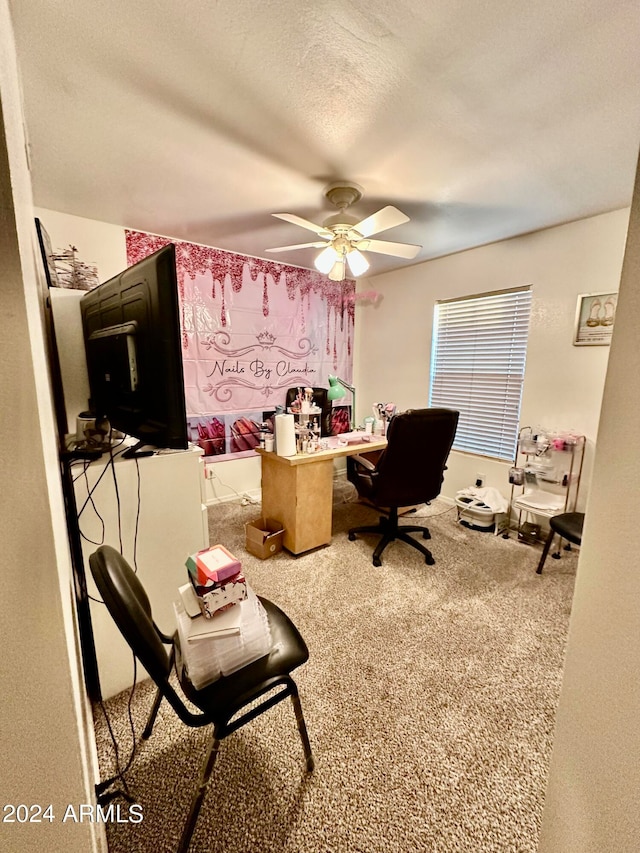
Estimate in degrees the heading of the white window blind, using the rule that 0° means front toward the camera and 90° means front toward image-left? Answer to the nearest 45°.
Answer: approximately 45°

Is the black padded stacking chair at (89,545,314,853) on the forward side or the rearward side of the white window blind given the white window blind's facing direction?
on the forward side

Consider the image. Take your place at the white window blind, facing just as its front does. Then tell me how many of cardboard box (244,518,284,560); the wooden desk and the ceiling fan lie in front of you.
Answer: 3

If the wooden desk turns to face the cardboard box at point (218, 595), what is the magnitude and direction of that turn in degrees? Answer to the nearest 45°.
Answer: approximately 45° to its right

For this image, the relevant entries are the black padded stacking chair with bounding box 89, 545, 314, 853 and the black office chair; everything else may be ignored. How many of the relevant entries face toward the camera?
0

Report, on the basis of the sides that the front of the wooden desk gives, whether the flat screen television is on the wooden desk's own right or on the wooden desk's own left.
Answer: on the wooden desk's own right

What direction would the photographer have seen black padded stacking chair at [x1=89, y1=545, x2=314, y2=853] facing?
facing away from the viewer and to the right of the viewer

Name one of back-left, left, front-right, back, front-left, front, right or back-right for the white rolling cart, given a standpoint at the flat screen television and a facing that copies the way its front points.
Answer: front-right

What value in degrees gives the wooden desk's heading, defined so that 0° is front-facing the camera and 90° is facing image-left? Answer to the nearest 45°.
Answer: approximately 315°

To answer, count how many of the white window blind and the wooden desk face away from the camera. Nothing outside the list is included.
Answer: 0

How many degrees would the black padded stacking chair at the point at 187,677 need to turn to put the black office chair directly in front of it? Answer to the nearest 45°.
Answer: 0° — it already faces it

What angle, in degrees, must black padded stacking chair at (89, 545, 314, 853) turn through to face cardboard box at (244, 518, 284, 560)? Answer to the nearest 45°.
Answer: approximately 45° to its left

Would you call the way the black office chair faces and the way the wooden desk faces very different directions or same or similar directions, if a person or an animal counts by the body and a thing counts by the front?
very different directions
